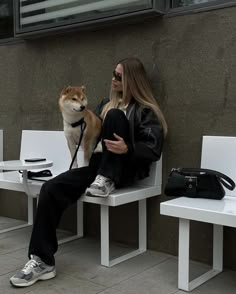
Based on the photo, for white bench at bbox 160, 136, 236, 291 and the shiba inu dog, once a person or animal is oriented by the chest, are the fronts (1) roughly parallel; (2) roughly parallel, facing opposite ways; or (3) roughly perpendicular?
roughly parallel

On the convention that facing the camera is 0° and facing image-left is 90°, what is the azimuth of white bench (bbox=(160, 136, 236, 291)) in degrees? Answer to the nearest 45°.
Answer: approximately 45°

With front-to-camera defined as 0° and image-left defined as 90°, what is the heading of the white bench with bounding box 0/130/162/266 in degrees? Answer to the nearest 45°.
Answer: approximately 45°

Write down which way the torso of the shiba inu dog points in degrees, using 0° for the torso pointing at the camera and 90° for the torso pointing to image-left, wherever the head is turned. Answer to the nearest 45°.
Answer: approximately 45°

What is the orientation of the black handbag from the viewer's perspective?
toward the camera

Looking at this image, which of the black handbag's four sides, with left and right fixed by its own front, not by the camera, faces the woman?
right

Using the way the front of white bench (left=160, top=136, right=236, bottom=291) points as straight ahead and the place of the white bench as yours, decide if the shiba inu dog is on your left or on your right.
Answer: on your right

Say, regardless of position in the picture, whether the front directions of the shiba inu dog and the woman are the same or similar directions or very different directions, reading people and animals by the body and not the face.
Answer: same or similar directions

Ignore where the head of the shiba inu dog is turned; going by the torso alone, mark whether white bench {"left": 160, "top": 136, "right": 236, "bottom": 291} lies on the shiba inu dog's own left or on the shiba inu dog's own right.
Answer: on the shiba inu dog's own left

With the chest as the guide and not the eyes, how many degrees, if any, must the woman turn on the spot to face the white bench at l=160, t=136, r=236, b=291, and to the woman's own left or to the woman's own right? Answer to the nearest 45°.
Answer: approximately 90° to the woman's own left

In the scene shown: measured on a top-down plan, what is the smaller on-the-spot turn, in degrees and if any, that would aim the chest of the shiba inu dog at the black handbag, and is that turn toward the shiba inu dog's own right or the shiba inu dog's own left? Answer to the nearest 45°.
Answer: approximately 90° to the shiba inu dog's own left

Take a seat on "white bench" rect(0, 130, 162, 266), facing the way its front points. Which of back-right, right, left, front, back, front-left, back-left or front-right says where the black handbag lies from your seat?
left

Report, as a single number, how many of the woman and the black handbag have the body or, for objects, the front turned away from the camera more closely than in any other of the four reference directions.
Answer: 0

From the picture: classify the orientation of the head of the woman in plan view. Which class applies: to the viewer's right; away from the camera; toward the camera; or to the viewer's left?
to the viewer's left
